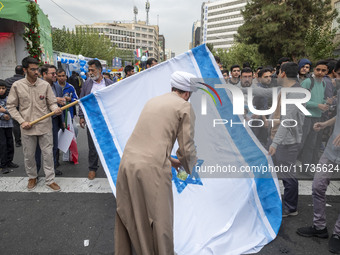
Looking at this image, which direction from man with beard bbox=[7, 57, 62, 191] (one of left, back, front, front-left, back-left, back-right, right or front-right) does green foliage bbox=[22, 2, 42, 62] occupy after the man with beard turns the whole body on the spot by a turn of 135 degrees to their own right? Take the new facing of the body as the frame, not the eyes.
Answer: right

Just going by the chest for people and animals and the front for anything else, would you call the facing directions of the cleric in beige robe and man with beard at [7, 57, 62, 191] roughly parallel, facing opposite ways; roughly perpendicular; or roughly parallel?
roughly perpendicular

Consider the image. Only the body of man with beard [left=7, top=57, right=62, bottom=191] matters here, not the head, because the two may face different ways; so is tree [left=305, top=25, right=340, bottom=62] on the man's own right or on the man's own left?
on the man's own left

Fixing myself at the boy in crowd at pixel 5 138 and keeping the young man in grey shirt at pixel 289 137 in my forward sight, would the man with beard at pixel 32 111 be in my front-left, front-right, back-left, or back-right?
front-right

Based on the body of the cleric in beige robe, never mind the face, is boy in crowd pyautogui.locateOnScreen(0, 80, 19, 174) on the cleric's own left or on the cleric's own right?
on the cleric's own left

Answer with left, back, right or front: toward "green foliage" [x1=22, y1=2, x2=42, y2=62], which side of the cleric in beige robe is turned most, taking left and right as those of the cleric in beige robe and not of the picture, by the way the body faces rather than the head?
left

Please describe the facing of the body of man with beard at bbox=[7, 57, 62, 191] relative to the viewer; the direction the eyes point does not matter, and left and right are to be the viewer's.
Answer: facing the viewer and to the right of the viewer

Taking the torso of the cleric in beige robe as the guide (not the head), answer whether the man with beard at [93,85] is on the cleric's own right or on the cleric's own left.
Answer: on the cleric's own left

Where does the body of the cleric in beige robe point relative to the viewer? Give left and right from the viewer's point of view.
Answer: facing away from the viewer and to the right of the viewer

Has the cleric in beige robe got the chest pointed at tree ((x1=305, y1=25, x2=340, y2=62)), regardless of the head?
yes

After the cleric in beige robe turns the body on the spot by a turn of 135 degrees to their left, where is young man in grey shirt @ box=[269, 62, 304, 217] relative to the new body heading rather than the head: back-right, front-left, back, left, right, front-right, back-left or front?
back-right

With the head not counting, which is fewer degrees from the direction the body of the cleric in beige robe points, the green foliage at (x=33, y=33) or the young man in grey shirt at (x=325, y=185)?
the young man in grey shirt

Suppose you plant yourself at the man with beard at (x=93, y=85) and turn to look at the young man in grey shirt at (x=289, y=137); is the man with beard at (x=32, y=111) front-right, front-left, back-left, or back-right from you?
back-right
